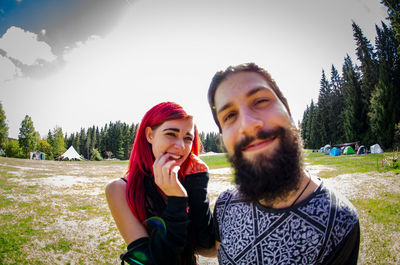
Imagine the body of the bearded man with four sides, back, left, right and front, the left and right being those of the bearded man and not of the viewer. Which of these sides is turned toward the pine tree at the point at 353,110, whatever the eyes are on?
back

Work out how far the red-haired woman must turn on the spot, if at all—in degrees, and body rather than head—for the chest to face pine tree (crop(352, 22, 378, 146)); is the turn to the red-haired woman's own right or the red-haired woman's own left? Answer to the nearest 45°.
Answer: approximately 90° to the red-haired woman's own left

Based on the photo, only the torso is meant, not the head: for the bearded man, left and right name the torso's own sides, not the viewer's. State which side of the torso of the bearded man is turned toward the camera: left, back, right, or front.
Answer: front

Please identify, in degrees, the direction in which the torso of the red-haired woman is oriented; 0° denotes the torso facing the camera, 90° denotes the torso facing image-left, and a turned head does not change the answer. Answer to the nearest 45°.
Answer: approximately 315°

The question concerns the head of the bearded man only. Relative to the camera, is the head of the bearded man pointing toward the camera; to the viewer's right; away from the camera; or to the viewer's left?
toward the camera

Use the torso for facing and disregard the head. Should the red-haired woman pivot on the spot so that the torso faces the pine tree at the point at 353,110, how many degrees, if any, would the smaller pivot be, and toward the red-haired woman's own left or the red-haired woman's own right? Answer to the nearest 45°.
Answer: approximately 90° to the red-haired woman's own left

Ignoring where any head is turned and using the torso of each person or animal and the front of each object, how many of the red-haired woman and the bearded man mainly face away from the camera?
0

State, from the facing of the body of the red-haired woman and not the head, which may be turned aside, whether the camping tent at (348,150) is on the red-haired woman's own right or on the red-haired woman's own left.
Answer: on the red-haired woman's own left

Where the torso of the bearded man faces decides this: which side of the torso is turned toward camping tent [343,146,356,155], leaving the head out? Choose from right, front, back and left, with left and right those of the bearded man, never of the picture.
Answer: back

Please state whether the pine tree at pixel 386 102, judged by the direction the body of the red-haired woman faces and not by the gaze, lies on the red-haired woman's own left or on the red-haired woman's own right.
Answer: on the red-haired woman's own left
